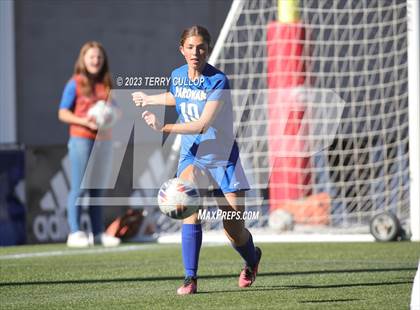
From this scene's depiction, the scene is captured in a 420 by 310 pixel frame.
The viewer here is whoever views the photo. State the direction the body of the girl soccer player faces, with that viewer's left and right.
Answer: facing the viewer and to the left of the viewer

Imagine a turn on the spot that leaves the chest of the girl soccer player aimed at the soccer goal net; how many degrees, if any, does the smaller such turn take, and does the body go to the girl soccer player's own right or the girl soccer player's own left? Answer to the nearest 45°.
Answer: approximately 135° to the girl soccer player's own right

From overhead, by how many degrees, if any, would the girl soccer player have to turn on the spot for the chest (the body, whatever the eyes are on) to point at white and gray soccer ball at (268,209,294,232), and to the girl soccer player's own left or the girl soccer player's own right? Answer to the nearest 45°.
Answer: approximately 135° to the girl soccer player's own right
